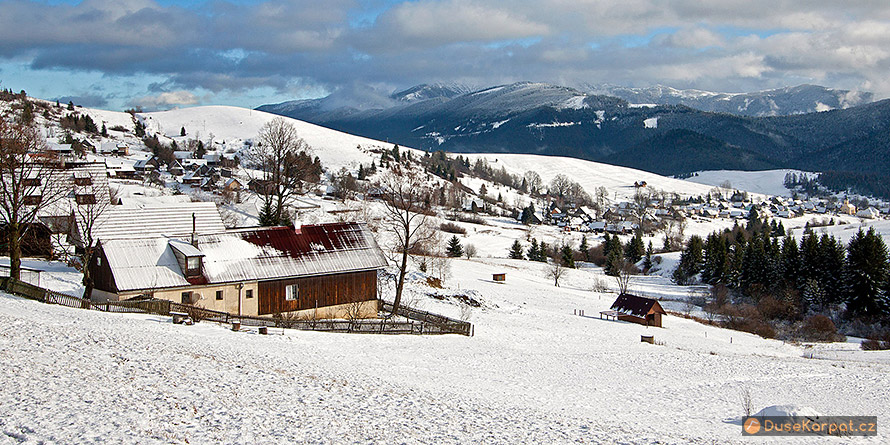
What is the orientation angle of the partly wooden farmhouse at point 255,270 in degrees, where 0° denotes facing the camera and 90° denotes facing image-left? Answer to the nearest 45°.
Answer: approximately 0°

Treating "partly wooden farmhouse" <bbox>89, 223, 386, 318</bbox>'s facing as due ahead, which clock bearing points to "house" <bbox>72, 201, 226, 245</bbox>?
The house is roughly at 5 o'clock from the partly wooden farmhouse.
